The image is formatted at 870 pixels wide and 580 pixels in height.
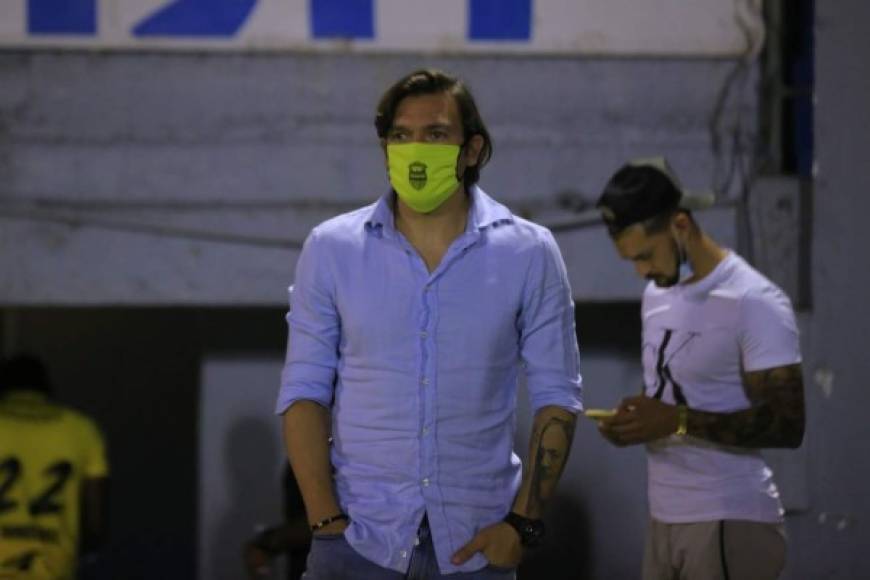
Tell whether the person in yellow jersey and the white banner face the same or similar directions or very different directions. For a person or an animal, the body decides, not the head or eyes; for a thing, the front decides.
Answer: very different directions

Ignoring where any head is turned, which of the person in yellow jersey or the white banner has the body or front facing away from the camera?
the person in yellow jersey

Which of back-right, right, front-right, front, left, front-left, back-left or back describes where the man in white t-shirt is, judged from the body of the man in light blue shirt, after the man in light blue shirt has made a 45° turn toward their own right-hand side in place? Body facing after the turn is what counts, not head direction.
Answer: back

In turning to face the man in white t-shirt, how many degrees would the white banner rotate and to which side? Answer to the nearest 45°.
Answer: approximately 45° to its left

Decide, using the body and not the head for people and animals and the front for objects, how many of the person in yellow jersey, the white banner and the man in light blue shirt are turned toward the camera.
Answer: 2

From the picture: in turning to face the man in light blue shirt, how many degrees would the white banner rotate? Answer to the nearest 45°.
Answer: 0° — it already faces them

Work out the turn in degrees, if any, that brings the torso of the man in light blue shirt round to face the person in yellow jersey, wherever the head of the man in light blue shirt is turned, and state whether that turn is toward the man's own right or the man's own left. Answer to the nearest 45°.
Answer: approximately 135° to the man's own right

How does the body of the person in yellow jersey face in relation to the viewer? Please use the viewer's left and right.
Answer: facing away from the viewer

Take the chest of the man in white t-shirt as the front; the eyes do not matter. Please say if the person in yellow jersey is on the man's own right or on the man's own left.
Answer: on the man's own right

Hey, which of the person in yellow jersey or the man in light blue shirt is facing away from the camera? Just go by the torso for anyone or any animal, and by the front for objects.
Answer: the person in yellow jersey
